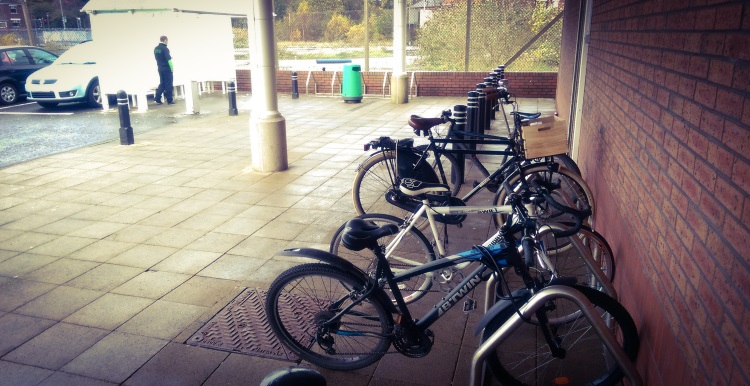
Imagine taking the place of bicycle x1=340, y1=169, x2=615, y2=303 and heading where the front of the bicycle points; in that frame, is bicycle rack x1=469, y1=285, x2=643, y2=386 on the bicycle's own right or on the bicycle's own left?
on the bicycle's own right

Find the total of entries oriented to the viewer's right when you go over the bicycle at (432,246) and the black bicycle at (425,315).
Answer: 2

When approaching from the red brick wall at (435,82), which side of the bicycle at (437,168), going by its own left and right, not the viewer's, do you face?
left

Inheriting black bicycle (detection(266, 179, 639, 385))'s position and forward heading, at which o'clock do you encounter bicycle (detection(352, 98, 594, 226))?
The bicycle is roughly at 9 o'clock from the black bicycle.

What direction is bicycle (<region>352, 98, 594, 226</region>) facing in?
to the viewer's right

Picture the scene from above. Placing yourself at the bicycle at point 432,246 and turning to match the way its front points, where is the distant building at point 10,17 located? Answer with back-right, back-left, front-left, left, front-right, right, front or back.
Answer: back-left

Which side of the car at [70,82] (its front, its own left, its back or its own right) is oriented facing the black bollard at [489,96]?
left

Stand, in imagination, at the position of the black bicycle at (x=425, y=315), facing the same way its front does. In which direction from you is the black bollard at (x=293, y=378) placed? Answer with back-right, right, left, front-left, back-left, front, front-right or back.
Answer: right

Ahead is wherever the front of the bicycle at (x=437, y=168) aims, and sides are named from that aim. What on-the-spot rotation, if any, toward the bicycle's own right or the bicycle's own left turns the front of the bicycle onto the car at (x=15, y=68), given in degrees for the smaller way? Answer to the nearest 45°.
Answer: approximately 135° to the bicycle's own left

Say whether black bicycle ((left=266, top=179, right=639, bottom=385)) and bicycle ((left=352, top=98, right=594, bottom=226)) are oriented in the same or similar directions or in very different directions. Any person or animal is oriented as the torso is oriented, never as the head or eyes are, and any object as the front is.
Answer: same or similar directions

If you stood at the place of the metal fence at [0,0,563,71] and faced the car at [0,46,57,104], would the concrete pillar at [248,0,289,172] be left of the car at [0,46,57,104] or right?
left

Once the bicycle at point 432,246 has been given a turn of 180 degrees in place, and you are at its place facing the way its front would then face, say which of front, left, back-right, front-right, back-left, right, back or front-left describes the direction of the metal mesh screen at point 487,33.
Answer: right

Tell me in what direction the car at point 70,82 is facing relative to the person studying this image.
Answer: facing the viewer and to the left of the viewer

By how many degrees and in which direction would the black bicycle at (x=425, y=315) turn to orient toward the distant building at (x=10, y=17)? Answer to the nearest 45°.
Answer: approximately 135° to its left

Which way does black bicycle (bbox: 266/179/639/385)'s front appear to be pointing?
to the viewer's right

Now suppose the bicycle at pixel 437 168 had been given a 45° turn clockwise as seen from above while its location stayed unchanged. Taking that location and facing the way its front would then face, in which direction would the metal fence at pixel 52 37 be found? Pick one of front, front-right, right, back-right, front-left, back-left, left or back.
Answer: back

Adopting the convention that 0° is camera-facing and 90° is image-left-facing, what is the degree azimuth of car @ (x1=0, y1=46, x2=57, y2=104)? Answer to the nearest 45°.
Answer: approximately 270°

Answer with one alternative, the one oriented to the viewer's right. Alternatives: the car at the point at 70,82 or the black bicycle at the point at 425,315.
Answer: the black bicycle

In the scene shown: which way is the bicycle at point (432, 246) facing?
to the viewer's right
